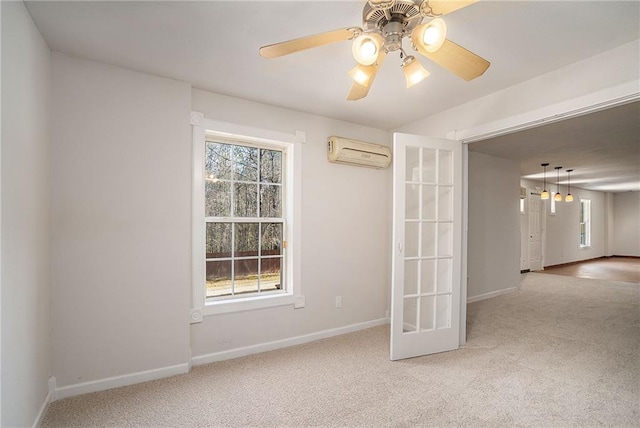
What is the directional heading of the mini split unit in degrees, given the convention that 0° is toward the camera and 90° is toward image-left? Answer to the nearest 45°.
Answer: approximately 315°

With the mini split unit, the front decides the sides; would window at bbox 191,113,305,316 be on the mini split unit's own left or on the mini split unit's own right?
on the mini split unit's own right

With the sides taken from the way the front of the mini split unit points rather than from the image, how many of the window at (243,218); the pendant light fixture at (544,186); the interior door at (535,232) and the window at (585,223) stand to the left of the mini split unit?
3

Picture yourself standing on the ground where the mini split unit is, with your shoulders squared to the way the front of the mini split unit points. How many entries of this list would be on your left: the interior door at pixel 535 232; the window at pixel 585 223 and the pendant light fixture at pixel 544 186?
3

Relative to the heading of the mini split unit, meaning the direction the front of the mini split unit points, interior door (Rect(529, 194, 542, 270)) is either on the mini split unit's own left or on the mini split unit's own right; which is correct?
on the mini split unit's own left

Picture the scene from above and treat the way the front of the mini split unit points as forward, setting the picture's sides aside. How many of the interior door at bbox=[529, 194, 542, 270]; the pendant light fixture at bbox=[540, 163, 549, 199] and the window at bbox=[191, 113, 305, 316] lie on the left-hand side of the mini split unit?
2

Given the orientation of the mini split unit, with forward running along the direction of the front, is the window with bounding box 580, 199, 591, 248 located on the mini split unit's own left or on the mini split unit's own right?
on the mini split unit's own left

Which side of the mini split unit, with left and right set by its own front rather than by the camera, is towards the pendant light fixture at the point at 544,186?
left
